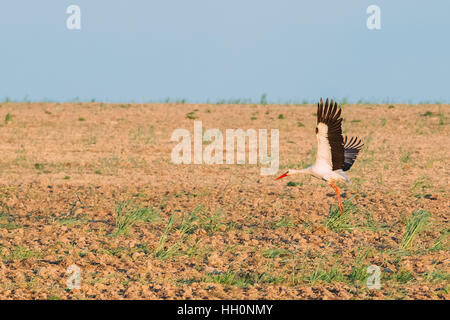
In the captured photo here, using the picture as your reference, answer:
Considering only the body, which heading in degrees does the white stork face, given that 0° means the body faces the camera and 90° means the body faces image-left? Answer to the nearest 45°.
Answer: approximately 90°
